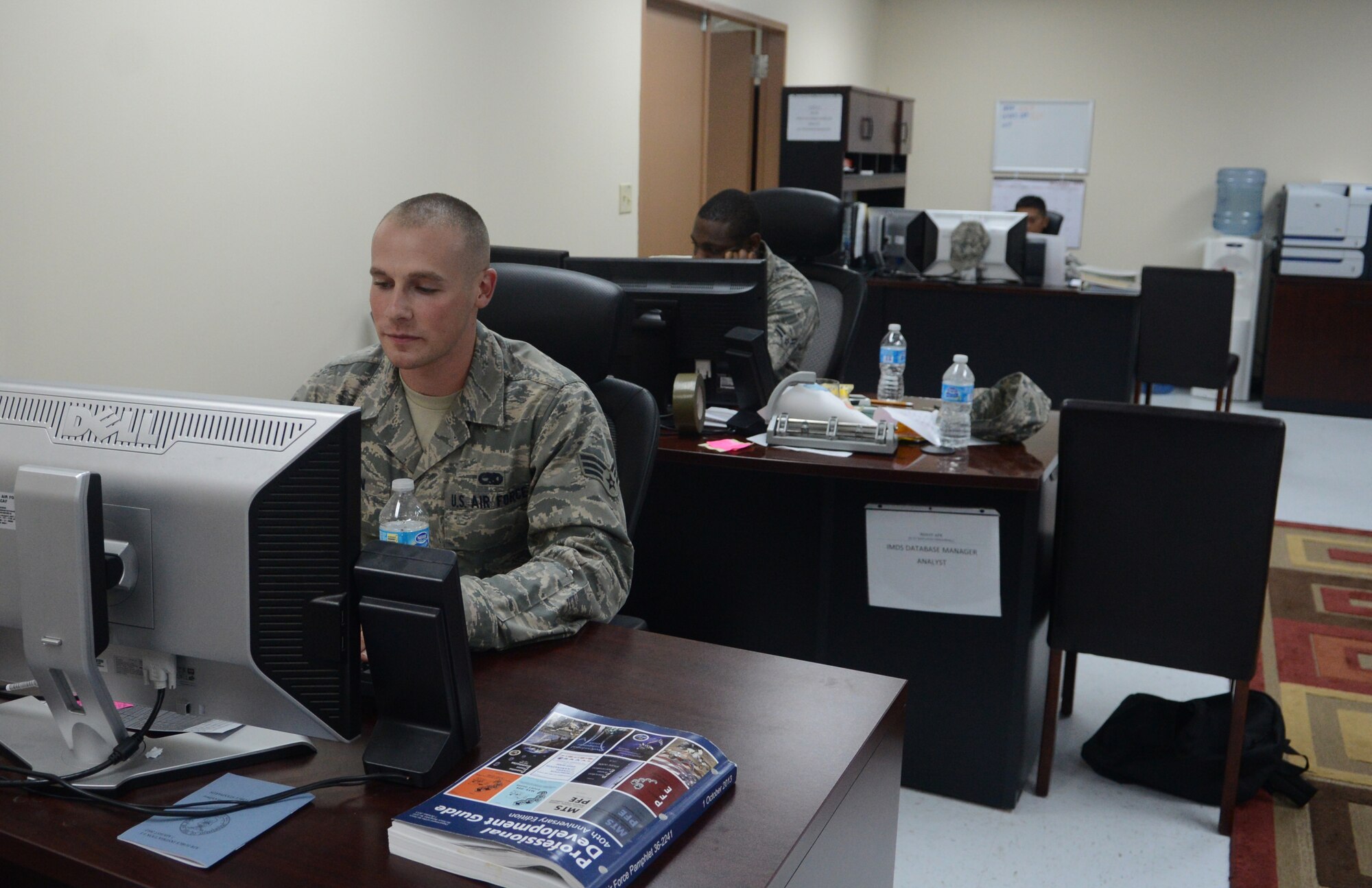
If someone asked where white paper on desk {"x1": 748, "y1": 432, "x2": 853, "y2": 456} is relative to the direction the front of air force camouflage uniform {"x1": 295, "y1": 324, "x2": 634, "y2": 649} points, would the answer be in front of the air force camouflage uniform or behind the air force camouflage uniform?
behind

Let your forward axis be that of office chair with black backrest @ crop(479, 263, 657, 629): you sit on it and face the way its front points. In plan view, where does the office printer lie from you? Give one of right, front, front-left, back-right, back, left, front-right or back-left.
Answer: back

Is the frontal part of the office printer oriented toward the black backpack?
yes

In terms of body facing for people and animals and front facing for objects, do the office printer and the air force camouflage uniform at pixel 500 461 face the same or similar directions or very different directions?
same or similar directions

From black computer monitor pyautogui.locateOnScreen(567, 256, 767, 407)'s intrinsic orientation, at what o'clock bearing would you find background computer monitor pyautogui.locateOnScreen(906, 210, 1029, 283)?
The background computer monitor is roughly at 1 o'clock from the black computer monitor.

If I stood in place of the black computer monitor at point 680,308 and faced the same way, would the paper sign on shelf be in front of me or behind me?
in front

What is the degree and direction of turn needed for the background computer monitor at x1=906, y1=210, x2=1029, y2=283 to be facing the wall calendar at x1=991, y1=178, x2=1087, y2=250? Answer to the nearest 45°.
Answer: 0° — it already faces it

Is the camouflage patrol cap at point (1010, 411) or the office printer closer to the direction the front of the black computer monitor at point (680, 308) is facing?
the office printer

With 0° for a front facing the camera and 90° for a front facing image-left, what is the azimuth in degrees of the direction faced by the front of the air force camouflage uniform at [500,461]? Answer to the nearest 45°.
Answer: approximately 45°

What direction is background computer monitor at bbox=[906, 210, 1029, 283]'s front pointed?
away from the camera

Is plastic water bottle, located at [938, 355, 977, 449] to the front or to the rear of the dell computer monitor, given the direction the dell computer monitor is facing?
to the front

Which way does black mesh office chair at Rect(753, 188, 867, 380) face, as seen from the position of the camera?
facing the viewer and to the left of the viewer

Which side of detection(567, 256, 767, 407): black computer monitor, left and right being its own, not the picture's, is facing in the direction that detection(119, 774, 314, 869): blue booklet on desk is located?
back

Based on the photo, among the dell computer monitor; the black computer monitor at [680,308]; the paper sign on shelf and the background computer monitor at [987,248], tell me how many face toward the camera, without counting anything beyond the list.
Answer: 1

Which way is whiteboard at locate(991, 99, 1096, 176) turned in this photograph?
toward the camera

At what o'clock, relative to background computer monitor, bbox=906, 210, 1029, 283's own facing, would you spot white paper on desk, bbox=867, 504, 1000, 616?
The white paper on desk is roughly at 6 o'clock from the background computer monitor.

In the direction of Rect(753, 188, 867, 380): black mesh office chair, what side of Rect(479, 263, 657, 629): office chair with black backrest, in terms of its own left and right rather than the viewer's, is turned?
back

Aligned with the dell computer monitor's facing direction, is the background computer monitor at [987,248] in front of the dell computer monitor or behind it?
in front
